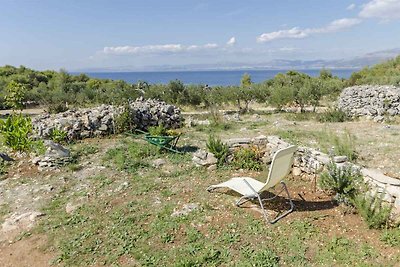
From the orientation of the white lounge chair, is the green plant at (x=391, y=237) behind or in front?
behind

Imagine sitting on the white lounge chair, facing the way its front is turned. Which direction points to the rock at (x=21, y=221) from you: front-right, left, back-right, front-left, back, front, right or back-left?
front-left

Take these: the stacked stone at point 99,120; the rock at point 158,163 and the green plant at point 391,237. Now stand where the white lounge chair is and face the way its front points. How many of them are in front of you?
2

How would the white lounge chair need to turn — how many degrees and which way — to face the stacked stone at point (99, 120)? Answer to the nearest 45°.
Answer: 0° — it already faces it

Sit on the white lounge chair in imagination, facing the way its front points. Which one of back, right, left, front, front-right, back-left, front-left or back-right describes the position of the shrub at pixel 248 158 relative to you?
front-right

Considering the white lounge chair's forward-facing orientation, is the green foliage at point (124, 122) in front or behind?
in front

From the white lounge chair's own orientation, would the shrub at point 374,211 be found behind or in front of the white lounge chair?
behind

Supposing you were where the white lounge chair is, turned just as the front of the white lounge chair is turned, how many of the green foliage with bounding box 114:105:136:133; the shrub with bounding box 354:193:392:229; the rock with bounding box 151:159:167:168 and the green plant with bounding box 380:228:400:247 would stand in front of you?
2

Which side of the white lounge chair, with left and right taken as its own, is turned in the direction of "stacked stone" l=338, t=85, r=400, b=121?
right

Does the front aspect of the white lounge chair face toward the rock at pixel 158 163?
yes

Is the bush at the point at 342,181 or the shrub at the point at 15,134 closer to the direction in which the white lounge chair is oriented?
the shrub
